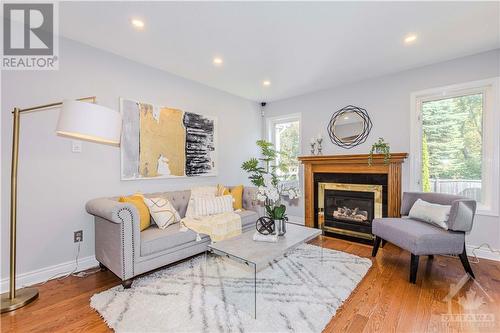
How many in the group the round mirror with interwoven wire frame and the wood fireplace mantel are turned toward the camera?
2

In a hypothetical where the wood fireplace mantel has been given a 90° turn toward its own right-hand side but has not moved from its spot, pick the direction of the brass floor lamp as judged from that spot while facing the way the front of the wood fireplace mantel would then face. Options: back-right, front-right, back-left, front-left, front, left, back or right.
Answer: front-left

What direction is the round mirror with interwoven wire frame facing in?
toward the camera

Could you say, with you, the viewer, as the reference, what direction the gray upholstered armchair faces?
facing the viewer and to the left of the viewer

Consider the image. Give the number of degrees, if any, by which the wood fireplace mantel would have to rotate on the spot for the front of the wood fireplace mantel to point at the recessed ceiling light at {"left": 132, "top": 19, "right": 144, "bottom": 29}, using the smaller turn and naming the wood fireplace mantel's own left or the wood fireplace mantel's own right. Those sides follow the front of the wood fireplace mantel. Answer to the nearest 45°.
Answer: approximately 45° to the wood fireplace mantel's own right

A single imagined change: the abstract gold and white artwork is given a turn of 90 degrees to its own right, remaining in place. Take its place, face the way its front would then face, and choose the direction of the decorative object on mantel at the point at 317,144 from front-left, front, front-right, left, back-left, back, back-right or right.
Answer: back-left

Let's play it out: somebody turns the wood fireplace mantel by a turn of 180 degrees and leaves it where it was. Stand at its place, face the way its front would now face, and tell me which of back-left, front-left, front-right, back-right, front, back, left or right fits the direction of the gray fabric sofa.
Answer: back-left

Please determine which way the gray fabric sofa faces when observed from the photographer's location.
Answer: facing the viewer and to the right of the viewer

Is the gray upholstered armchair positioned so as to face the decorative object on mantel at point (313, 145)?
no

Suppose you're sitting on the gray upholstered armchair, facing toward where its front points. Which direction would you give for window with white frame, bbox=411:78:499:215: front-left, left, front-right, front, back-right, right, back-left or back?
back-right

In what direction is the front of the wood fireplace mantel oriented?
toward the camera

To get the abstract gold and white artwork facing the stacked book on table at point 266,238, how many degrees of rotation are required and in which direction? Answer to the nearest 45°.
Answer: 0° — it already faces it

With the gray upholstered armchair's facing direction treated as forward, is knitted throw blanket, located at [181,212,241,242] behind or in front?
in front

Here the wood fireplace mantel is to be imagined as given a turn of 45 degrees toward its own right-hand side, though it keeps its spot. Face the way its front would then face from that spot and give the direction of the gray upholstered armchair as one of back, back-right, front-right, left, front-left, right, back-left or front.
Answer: left

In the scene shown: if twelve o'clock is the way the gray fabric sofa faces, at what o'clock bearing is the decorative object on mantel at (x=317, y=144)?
The decorative object on mantel is roughly at 10 o'clock from the gray fabric sofa.

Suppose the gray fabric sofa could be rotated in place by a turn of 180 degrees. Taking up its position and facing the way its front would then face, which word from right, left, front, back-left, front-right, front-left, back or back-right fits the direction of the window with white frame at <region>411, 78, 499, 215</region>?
back-right

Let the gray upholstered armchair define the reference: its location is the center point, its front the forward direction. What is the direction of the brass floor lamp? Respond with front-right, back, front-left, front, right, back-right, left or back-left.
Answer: front
